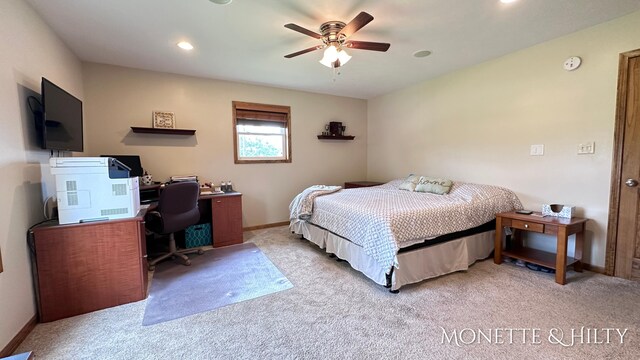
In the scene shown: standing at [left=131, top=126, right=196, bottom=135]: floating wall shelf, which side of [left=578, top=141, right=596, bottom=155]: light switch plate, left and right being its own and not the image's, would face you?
front

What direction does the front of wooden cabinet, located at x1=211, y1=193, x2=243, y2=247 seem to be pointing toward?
toward the camera

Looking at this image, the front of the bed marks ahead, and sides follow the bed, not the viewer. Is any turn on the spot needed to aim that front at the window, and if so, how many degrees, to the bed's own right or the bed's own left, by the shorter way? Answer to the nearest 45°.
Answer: approximately 90° to the bed's own right

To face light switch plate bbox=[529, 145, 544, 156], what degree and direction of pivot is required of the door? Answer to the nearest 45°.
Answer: approximately 45° to its right

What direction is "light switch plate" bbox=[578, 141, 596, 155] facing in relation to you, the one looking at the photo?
facing the viewer and to the left of the viewer

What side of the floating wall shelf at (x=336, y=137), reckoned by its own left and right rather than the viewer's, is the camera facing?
front

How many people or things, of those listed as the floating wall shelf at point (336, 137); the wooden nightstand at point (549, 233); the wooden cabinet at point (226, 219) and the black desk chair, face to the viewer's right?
0

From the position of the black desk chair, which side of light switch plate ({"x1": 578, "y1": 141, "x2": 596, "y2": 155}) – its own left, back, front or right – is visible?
front

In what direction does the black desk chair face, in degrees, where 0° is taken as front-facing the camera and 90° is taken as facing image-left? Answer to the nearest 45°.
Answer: approximately 135°

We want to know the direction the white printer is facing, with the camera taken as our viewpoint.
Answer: facing to the right of the viewer

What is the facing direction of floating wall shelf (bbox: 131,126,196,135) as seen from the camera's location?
facing the viewer

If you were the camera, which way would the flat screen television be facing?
facing the viewer and to the right of the viewer

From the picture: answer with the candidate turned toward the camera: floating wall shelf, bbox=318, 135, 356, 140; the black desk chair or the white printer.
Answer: the floating wall shelf

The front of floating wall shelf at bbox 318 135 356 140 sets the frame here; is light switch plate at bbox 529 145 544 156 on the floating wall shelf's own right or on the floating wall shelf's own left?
on the floating wall shelf's own left
